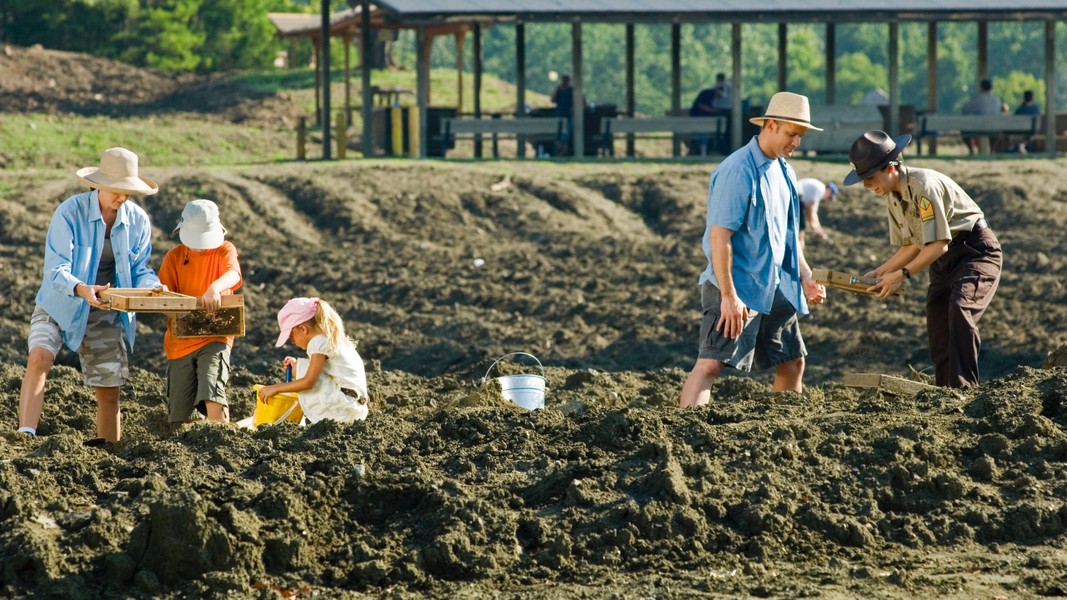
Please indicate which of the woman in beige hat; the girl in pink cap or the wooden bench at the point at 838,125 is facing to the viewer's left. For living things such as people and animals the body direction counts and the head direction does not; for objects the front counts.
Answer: the girl in pink cap

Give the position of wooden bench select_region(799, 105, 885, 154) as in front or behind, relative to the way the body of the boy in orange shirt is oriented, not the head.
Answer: behind

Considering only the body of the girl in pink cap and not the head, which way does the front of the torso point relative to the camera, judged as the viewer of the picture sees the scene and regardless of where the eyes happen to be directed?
to the viewer's left

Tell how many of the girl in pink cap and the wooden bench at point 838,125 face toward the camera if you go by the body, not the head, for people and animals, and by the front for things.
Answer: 1

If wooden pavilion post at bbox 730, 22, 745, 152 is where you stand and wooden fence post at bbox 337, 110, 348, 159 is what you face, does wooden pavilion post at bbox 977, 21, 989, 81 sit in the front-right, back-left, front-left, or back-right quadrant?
back-right

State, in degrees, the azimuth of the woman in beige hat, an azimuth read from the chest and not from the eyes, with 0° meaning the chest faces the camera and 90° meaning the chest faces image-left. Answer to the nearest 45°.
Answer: approximately 315°

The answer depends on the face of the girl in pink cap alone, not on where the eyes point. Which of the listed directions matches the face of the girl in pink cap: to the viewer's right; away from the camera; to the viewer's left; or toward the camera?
to the viewer's left

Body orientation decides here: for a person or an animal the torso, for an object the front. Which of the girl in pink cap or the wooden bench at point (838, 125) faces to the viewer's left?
the girl in pink cap
